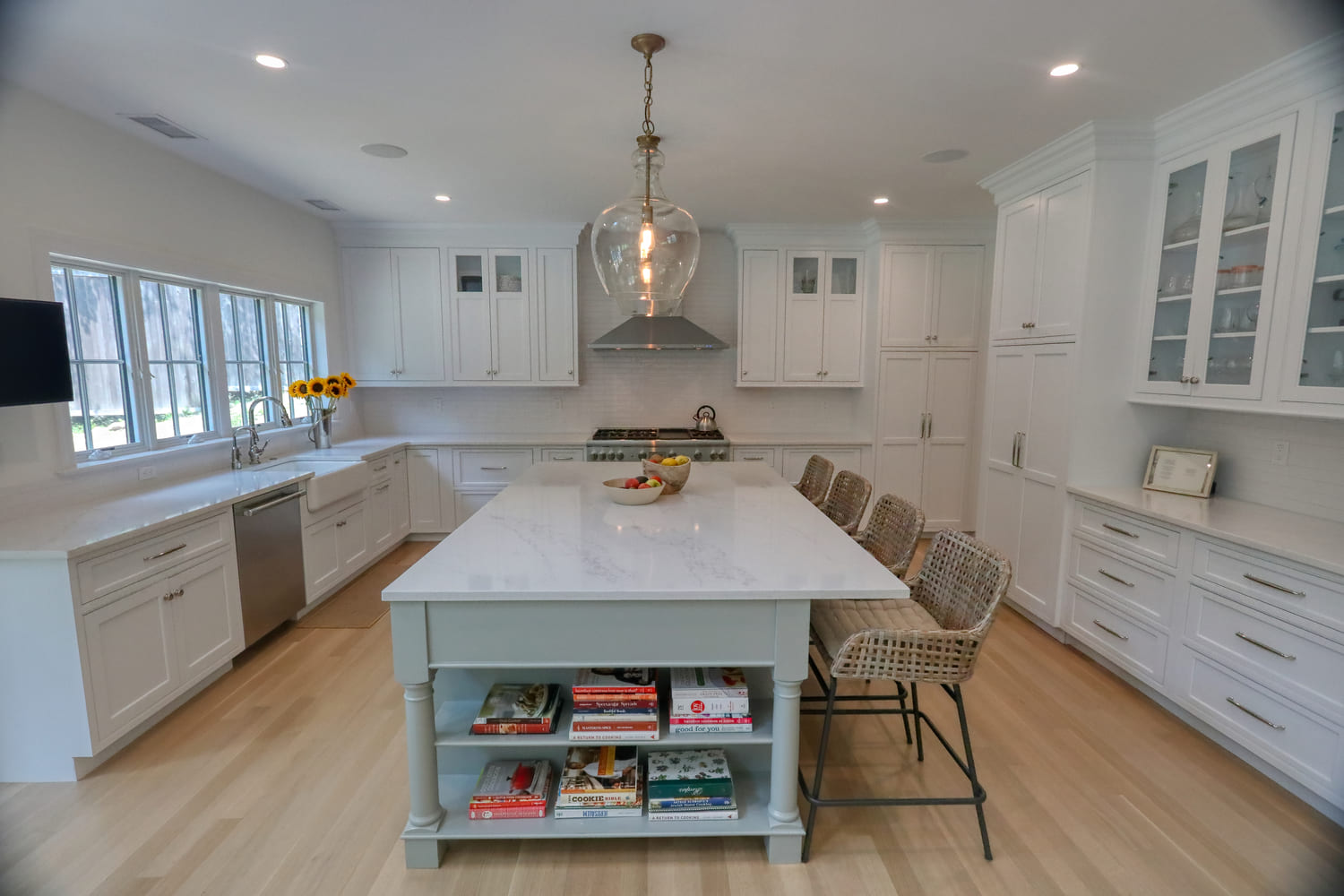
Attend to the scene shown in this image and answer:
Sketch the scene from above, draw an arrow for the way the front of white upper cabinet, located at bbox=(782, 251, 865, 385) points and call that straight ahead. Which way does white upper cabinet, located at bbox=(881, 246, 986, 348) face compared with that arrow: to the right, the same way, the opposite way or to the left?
the same way

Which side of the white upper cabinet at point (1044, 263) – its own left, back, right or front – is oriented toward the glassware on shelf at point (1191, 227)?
left

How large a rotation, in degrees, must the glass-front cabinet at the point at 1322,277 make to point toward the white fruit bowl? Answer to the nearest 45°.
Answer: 0° — it already faces it

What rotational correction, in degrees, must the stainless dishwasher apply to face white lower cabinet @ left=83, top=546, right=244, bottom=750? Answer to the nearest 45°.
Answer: approximately 90° to its right

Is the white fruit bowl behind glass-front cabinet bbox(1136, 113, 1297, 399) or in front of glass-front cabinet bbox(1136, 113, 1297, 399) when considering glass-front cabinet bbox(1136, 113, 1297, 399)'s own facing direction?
in front

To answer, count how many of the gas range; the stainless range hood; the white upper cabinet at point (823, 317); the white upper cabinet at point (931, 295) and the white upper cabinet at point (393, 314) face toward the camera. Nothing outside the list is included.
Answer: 5

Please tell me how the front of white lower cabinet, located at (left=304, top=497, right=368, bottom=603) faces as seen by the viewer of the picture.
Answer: facing the viewer and to the right of the viewer

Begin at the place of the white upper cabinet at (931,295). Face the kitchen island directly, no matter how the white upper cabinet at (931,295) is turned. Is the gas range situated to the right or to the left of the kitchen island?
right

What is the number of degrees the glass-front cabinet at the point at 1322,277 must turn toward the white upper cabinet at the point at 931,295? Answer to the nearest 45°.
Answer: approximately 90° to its right

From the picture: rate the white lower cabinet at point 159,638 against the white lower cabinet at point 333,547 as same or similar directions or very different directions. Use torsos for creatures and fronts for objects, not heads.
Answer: same or similar directions

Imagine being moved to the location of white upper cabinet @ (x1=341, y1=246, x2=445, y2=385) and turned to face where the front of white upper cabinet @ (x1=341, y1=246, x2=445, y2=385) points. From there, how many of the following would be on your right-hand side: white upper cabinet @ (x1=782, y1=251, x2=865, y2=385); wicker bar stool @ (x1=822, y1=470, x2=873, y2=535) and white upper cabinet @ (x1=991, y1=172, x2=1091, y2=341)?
0

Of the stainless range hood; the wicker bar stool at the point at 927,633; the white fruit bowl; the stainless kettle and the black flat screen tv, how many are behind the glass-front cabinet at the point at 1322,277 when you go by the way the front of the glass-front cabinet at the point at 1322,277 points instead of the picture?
0

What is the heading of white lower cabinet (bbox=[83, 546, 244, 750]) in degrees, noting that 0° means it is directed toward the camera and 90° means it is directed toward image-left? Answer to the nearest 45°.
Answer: approximately 315°

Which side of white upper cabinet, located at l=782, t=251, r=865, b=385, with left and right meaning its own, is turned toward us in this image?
front

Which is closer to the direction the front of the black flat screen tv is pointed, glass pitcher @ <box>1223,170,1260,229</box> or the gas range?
the glass pitcher

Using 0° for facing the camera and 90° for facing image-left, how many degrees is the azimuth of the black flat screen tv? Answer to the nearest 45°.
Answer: approximately 315°

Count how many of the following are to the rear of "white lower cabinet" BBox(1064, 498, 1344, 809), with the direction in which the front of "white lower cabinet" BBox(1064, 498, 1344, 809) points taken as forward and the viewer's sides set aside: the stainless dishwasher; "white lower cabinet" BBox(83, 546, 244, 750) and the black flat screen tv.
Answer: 0

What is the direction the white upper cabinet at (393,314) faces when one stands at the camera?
facing the viewer

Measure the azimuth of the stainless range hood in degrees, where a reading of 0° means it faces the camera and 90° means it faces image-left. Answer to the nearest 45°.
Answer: approximately 0°
